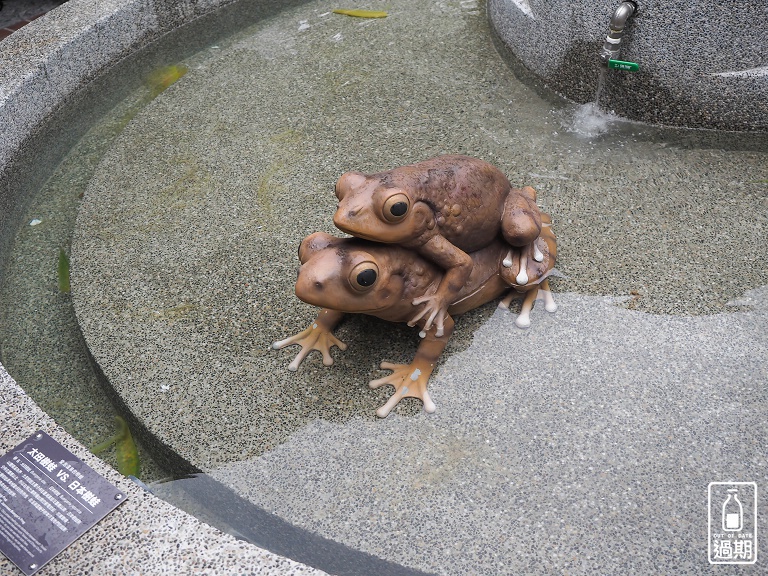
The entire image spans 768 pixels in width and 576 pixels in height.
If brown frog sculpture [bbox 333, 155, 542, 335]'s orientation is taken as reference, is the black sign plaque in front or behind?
in front

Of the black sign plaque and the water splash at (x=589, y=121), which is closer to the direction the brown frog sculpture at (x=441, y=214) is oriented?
the black sign plaque

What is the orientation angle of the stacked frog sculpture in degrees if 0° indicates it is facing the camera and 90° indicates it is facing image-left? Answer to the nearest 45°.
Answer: approximately 45°

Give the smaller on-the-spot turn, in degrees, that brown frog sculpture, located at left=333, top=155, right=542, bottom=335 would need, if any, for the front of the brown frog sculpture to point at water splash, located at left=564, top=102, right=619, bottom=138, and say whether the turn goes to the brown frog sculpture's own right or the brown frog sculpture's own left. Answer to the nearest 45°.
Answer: approximately 180°

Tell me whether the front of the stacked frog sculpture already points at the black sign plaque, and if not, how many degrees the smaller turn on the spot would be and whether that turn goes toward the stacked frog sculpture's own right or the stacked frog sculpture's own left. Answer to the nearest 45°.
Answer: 0° — it already faces it

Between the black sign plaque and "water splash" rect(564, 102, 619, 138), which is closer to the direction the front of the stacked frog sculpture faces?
the black sign plaque

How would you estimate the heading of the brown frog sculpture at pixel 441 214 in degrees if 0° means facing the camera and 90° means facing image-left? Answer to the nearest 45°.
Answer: approximately 45°

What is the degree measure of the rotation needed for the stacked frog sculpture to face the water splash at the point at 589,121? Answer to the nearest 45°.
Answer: approximately 180°

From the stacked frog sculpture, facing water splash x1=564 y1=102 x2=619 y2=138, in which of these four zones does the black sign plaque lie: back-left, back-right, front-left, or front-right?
back-left
